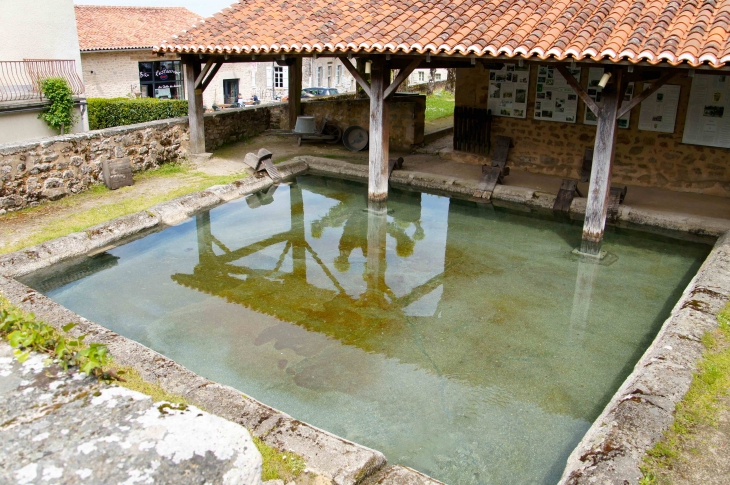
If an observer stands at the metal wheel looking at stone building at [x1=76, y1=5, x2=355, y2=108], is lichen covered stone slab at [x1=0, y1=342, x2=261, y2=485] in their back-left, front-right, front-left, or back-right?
back-left

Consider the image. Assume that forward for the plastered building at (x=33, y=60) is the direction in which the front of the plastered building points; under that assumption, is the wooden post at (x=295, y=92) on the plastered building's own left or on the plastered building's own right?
on the plastered building's own left

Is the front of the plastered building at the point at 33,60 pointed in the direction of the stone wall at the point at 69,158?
yes

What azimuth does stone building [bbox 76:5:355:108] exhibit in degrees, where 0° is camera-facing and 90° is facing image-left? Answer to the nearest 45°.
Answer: approximately 0°

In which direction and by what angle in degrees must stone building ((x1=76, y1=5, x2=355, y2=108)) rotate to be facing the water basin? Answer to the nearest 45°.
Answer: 0° — it already faces it

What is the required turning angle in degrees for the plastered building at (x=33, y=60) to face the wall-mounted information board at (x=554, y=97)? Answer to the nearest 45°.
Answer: approximately 45° to its left

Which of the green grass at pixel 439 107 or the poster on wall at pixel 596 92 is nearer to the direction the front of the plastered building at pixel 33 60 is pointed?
the poster on wall

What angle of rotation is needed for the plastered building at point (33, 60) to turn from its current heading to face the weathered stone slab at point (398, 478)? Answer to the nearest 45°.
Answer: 0° — it already faces it

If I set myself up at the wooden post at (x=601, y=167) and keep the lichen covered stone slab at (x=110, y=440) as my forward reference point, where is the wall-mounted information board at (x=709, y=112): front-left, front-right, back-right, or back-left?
back-left

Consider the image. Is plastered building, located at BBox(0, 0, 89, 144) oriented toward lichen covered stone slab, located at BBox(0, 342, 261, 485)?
yes

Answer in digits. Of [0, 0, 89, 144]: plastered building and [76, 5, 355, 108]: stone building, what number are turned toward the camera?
2
